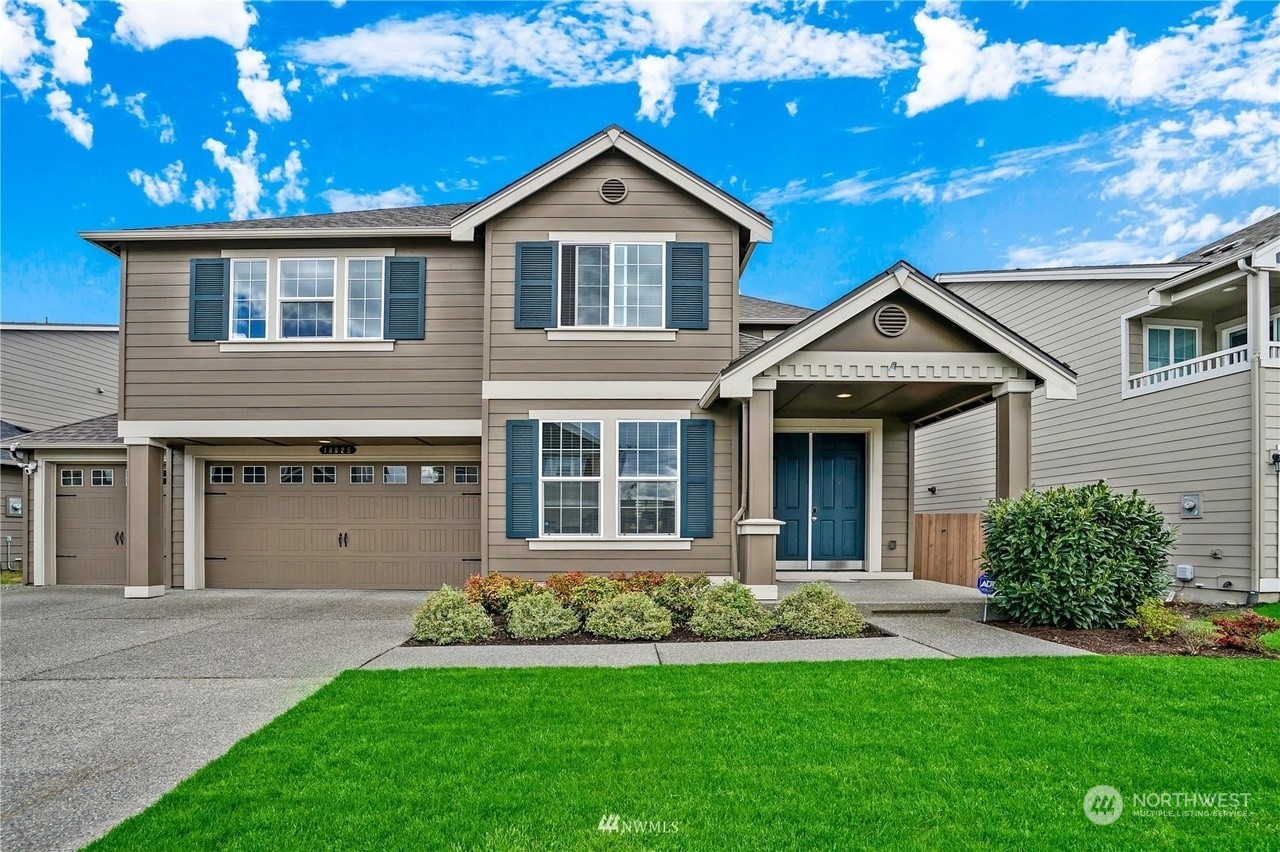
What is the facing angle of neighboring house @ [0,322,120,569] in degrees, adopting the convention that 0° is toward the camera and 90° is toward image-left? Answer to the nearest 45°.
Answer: approximately 45°

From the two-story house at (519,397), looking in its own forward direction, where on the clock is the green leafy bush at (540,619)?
The green leafy bush is roughly at 12 o'clock from the two-story house.

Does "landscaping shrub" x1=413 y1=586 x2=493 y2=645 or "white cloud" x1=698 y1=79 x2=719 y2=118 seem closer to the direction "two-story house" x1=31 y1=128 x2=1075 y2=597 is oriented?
the landscaping shrub

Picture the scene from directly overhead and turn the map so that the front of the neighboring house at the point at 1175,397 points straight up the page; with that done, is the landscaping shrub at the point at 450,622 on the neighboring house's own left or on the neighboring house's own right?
on the neighboring house's own right

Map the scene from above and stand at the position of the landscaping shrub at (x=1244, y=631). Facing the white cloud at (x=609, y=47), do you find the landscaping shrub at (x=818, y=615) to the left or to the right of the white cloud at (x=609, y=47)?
left

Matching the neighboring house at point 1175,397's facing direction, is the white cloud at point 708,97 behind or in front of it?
behind
